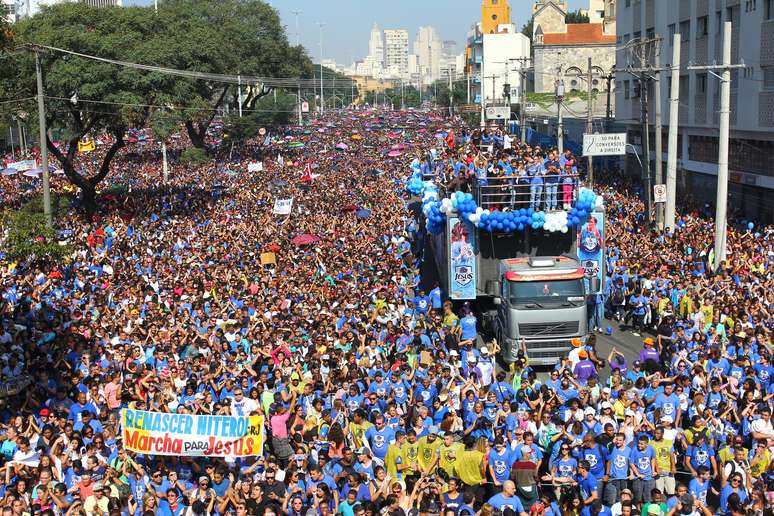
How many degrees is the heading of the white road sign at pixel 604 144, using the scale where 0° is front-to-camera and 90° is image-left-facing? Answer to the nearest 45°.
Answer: approximately 0°

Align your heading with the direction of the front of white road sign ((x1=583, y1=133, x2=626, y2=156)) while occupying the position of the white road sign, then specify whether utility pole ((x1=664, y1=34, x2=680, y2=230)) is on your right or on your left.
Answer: on your left

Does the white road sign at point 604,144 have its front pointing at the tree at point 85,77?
no

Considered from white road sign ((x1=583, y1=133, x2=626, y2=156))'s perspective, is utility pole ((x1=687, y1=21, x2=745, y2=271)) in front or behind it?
in front

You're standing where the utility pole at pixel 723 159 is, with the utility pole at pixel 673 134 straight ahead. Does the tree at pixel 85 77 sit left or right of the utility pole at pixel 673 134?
left

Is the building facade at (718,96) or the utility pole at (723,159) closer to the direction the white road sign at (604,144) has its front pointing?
the utility pole

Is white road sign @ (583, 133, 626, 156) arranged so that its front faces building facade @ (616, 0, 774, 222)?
no
